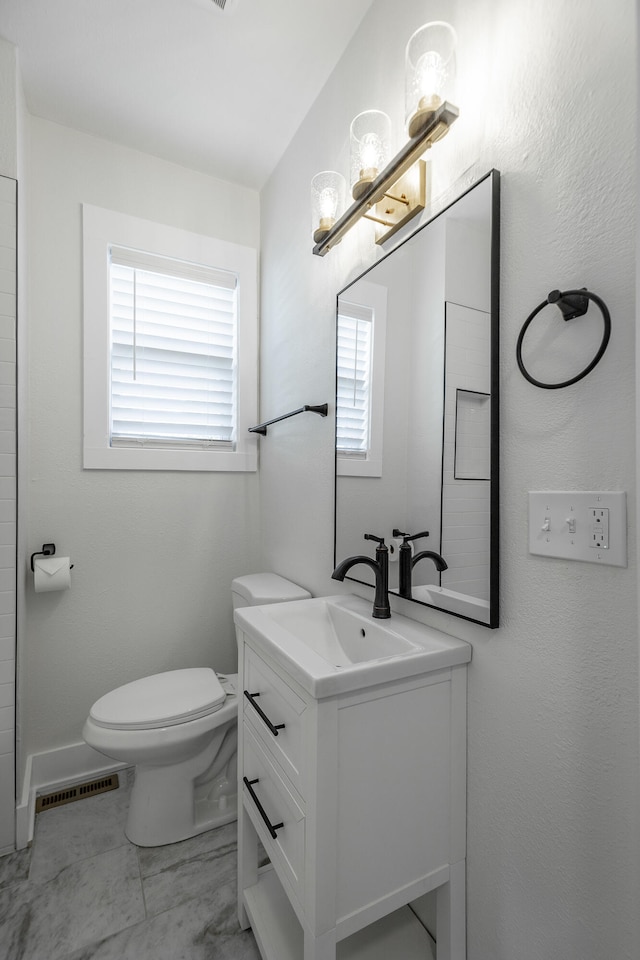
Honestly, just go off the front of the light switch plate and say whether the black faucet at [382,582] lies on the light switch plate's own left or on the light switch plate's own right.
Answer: on the light switch plate's own right

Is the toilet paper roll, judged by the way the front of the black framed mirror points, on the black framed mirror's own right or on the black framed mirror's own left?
on the black framed mirror's own right

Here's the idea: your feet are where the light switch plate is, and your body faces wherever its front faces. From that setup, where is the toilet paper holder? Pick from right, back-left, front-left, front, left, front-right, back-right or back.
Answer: front-right

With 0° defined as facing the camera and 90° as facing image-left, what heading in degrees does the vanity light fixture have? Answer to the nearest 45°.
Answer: approximately 45°

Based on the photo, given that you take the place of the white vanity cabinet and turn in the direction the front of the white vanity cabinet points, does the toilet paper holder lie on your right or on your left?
on your right

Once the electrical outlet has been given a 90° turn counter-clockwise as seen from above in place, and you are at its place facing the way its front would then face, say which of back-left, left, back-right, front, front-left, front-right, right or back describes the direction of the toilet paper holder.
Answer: back-right

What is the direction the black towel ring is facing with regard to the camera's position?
facing the viewer and to the left of the viewer

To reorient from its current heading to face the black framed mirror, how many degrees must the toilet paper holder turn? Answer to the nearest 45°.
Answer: approximately 45° to its left
